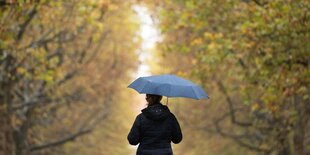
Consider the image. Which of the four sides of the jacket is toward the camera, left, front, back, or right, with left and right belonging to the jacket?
back

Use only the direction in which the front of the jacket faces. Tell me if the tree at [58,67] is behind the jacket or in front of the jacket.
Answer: in front
